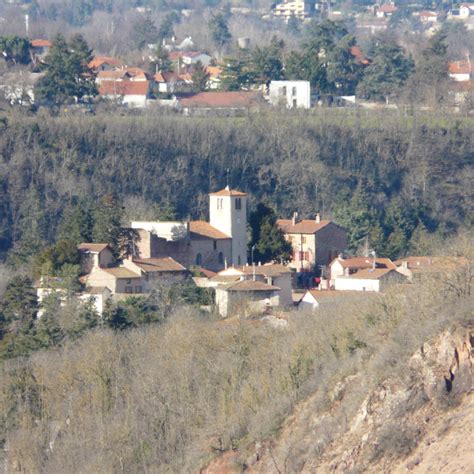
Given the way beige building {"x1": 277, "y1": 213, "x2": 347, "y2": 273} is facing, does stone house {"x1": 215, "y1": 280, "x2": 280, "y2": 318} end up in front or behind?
in front

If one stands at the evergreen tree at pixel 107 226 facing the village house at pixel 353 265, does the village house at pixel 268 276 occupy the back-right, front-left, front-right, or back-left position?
front-right
